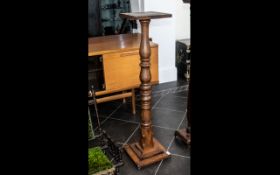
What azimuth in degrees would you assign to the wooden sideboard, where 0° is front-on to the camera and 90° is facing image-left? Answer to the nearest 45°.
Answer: approximately 315°
